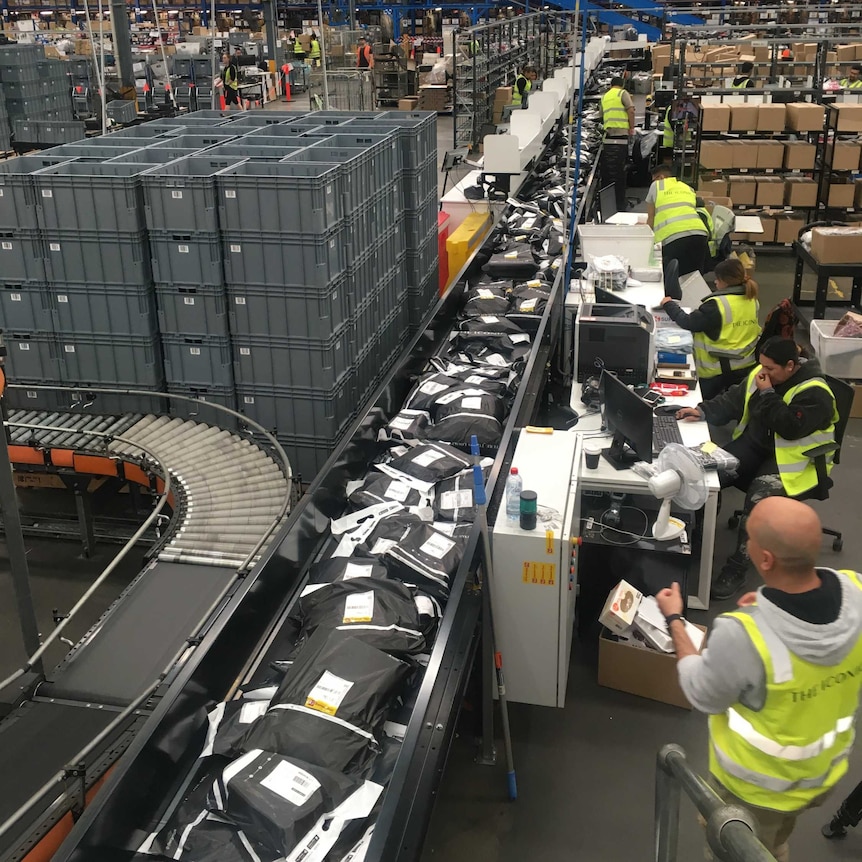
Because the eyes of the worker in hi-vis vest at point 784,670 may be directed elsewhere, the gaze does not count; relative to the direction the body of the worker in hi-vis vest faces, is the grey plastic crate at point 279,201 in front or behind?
in front

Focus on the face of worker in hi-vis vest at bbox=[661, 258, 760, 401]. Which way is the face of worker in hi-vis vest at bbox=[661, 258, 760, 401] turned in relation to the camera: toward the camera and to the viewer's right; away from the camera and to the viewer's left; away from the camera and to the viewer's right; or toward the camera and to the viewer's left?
away from the camera and to the viewer's left

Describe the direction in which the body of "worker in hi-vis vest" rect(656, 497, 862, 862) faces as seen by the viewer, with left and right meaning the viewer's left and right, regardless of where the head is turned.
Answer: facing away from the viewer and to the left of the viewer

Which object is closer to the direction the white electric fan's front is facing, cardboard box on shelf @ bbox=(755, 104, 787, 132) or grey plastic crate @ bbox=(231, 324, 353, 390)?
the cardboard box on shelf

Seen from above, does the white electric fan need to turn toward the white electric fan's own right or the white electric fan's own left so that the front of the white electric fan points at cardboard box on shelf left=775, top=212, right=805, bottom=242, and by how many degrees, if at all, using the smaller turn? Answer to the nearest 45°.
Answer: approximately 45° to the white electric fan's own left

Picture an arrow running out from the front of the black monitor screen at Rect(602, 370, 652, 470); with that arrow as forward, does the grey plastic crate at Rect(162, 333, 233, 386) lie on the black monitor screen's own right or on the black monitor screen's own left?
on the black monitor screen's own left

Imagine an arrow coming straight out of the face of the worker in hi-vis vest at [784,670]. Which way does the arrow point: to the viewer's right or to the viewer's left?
to the viewer's left

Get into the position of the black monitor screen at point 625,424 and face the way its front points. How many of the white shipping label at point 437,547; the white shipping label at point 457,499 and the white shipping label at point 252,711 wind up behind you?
3

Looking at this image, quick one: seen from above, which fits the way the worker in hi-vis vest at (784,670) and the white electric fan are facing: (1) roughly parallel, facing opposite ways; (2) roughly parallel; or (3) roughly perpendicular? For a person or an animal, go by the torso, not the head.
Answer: roughly perpendicular

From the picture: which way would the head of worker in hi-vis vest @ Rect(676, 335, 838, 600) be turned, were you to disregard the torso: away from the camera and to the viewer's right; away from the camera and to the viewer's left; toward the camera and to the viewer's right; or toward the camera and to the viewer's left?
toward the camera and to the viewer's left

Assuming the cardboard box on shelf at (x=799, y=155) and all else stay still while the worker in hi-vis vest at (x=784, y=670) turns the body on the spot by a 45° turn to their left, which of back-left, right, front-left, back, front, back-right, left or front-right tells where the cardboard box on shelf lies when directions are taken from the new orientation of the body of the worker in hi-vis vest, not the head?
right

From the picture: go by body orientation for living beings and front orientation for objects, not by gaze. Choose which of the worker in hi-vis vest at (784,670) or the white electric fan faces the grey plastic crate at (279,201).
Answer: the worker in hi-vis vest

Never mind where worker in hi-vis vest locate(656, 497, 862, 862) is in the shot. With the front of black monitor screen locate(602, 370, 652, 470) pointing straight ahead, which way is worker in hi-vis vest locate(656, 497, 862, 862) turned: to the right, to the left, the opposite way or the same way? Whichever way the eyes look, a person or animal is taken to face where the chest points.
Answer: to the left

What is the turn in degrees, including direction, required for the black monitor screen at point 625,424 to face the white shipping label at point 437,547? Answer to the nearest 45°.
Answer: approximately 180°

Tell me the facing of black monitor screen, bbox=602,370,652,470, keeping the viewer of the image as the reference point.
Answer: facing away from the viewer and to the right of the viewer
